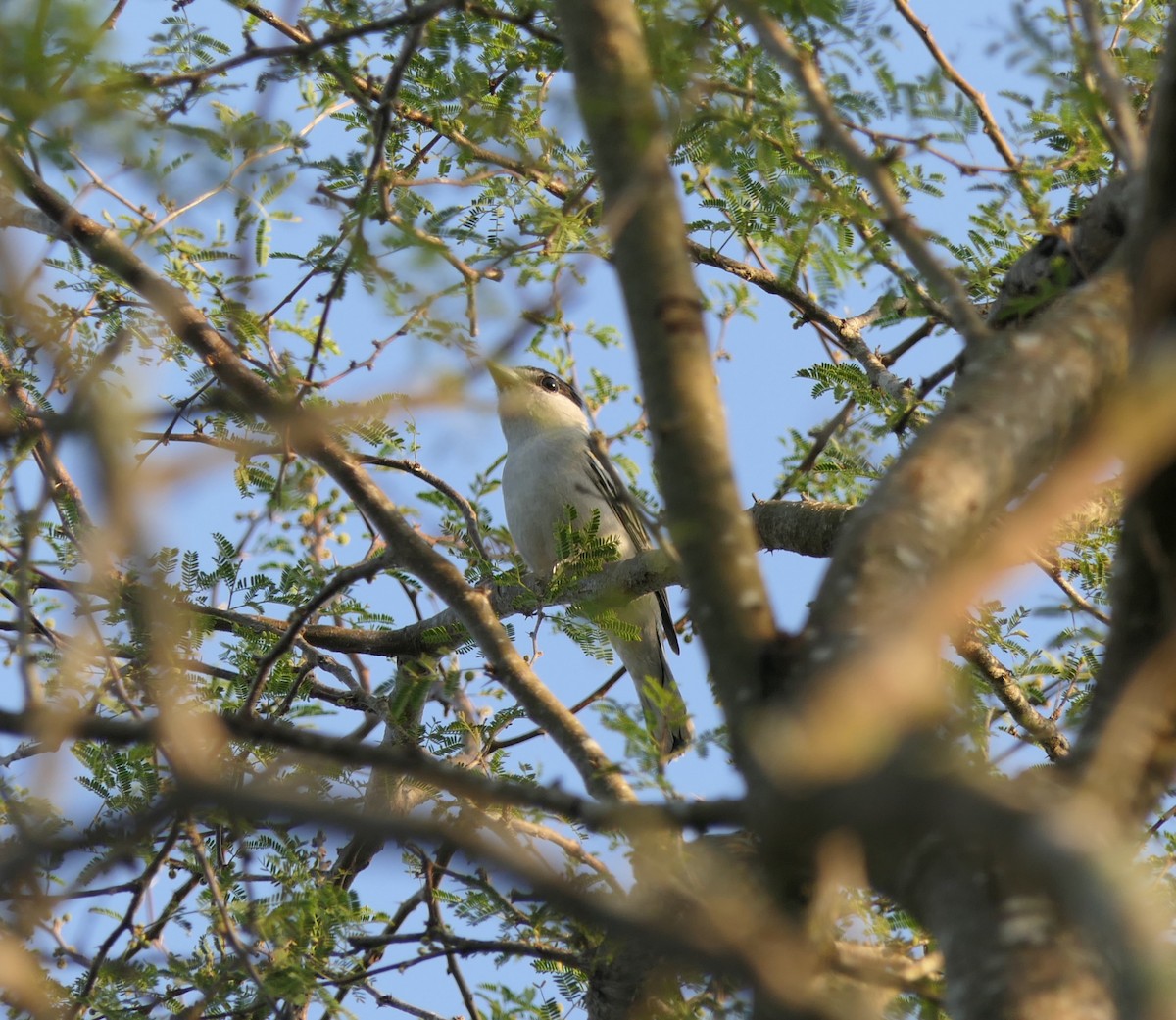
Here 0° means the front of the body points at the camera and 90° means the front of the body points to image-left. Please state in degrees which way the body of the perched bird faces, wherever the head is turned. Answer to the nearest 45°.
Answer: approximately 45°

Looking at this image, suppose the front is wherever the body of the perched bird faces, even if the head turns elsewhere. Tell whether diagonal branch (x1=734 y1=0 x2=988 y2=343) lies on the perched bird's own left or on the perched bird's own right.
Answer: on the perched bird's own left

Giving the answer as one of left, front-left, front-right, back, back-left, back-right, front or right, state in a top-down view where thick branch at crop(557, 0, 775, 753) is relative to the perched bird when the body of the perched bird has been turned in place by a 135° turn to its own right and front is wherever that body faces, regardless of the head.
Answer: back
